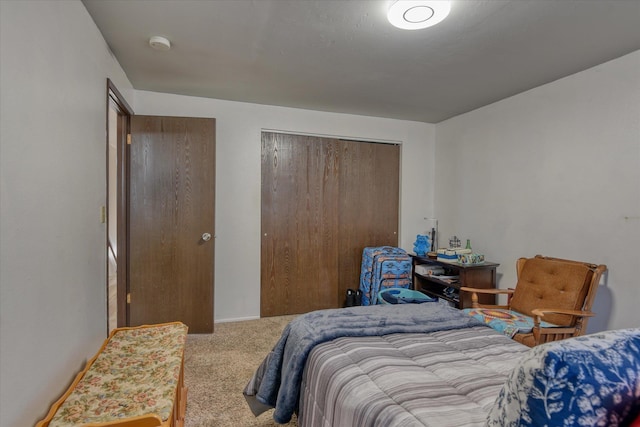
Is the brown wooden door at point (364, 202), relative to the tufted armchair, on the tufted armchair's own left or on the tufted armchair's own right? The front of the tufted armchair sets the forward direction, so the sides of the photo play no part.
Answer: on the tufted armchair's own right

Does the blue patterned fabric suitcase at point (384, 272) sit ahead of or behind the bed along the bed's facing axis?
ahead

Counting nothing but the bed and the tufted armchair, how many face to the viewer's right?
0

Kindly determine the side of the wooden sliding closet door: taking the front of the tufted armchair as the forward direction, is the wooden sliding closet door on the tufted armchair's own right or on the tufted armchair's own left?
on the tufted armchair's own right

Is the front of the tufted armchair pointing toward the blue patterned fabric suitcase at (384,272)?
no

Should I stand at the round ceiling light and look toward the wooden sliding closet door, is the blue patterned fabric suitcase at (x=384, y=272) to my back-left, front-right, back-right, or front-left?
front-right

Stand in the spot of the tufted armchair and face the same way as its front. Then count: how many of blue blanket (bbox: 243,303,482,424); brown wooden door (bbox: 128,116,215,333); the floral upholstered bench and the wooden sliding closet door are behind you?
0

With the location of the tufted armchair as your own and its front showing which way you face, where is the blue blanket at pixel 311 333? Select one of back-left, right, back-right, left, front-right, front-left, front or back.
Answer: front

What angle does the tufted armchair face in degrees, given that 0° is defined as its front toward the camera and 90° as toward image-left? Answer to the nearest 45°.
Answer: approximately 45°

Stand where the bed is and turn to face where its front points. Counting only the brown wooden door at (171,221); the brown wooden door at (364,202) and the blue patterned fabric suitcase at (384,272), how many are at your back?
0

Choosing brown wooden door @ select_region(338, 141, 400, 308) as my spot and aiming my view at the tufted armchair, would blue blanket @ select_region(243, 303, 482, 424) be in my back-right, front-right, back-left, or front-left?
front-right

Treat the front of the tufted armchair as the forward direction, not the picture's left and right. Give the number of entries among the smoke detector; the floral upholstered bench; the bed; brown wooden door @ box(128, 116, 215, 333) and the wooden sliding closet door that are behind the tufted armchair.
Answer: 0

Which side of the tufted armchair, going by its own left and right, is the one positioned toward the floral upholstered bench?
front

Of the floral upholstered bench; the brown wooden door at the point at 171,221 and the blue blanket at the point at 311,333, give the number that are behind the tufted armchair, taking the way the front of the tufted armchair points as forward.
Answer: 0

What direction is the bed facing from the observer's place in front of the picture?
facing away from the viewer and to the left of the viewer

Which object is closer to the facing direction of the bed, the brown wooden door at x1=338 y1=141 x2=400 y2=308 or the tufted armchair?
the brown wooden door
